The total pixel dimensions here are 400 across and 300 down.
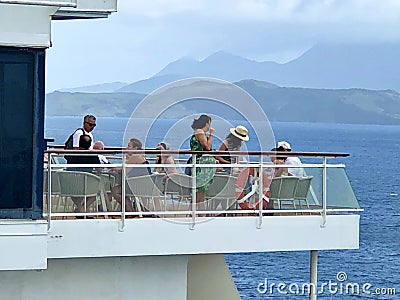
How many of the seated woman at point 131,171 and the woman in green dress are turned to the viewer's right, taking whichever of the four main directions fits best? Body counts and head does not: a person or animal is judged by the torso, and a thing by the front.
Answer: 1

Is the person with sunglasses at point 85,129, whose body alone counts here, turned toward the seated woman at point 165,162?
yes

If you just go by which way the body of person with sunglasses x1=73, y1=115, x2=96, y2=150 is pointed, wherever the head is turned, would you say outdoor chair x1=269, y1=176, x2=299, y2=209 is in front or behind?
in front

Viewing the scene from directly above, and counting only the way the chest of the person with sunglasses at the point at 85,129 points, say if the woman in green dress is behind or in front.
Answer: in front
